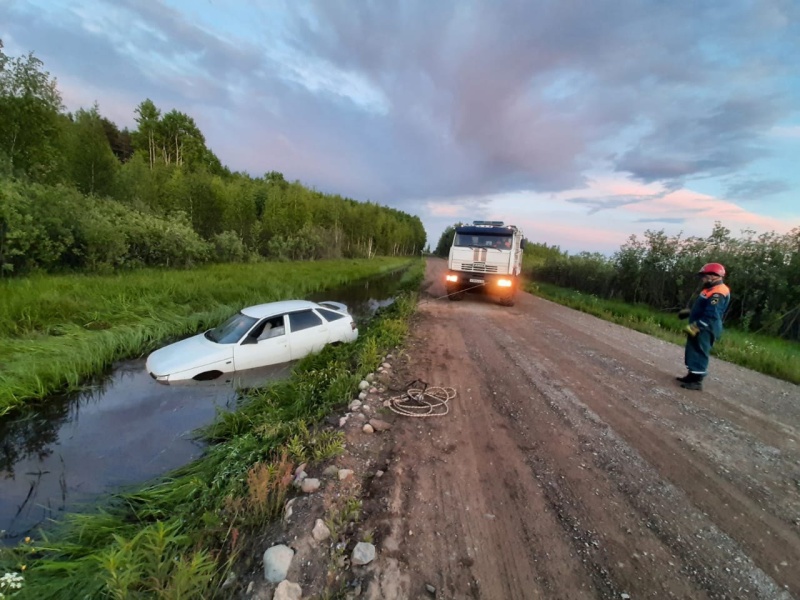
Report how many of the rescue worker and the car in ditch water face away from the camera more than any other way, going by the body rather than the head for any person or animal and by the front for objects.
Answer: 0

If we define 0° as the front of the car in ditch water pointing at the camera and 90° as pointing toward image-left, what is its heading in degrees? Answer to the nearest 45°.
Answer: approximately 45°

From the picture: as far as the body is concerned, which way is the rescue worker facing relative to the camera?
to the viewer's left

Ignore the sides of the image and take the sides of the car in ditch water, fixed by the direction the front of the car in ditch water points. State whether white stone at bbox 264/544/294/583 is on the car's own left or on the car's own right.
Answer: on the car's own left

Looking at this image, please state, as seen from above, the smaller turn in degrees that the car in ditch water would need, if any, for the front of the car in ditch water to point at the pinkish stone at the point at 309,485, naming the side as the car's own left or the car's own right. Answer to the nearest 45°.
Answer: approximately 45° to the car's own left

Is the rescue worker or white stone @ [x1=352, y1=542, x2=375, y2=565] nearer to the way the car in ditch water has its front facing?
the white stone
